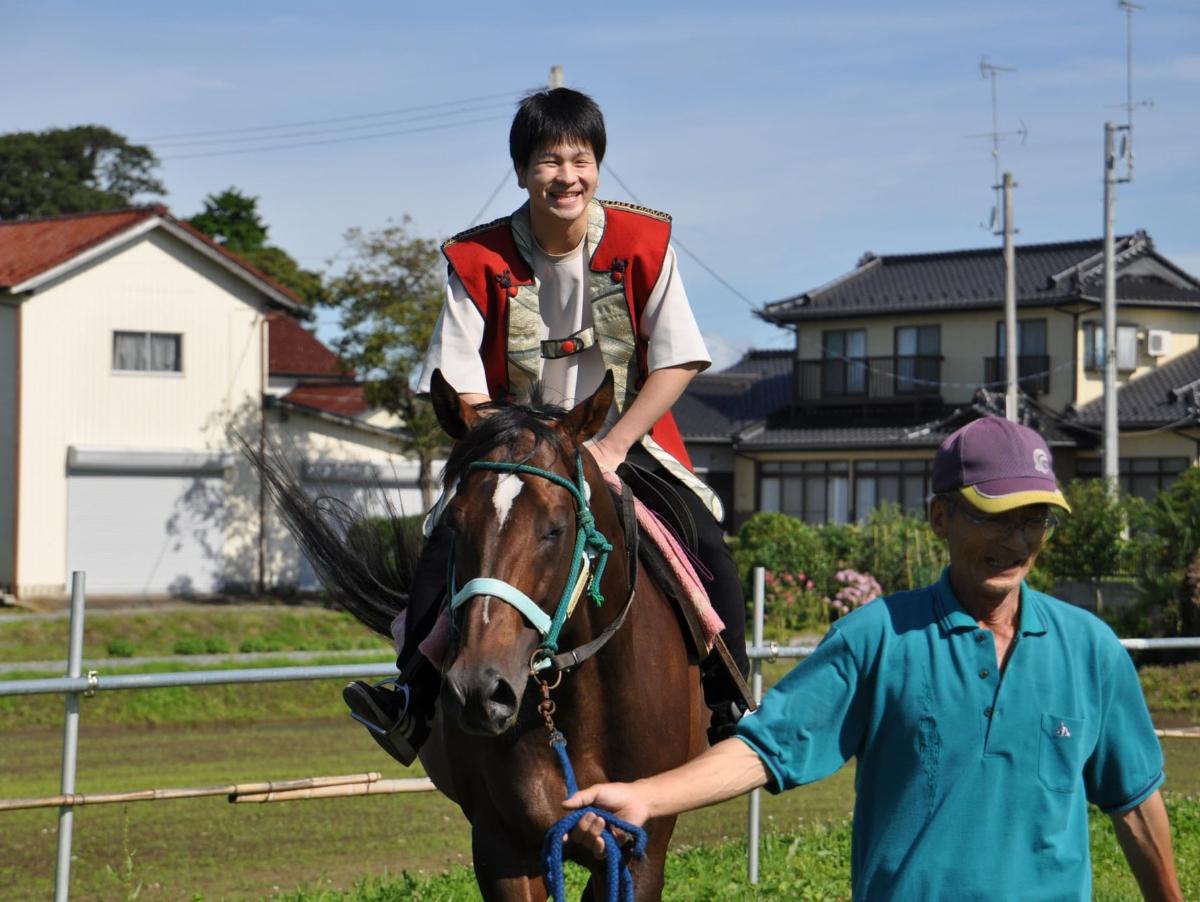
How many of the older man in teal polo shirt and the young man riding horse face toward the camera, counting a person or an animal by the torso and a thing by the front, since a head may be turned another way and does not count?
2

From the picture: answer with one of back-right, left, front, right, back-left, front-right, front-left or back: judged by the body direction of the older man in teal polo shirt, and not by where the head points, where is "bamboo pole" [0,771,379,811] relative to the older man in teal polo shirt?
back-right

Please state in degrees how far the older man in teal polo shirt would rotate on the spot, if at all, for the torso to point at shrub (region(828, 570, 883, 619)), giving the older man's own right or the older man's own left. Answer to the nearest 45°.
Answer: approximately 180°

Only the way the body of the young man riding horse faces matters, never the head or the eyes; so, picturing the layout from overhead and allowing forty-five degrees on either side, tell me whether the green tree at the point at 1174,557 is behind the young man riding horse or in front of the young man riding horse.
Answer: behind

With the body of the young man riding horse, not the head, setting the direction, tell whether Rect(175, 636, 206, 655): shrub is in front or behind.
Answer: behind

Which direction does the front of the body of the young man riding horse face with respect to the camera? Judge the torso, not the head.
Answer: toward the camera

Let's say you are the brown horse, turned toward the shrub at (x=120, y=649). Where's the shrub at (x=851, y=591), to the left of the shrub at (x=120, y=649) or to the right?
right

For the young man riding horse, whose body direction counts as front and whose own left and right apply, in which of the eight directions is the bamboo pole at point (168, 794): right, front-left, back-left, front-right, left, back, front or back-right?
back-right

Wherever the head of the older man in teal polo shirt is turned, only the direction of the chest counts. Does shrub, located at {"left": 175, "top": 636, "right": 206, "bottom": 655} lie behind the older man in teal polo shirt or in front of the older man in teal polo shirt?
behind

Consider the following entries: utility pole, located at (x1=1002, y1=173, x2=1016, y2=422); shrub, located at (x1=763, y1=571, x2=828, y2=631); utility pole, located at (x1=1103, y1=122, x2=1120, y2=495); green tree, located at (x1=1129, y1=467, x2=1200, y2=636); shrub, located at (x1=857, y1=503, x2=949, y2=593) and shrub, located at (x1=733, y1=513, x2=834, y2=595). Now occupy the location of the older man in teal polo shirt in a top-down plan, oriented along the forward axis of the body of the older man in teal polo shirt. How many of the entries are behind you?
6

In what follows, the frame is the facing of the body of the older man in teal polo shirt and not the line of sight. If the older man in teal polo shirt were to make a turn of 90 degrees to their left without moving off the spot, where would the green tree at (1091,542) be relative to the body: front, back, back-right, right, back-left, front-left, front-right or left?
left

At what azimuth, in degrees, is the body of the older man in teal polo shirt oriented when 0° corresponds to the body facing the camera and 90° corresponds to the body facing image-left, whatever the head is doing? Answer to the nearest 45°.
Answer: approximately 0°
